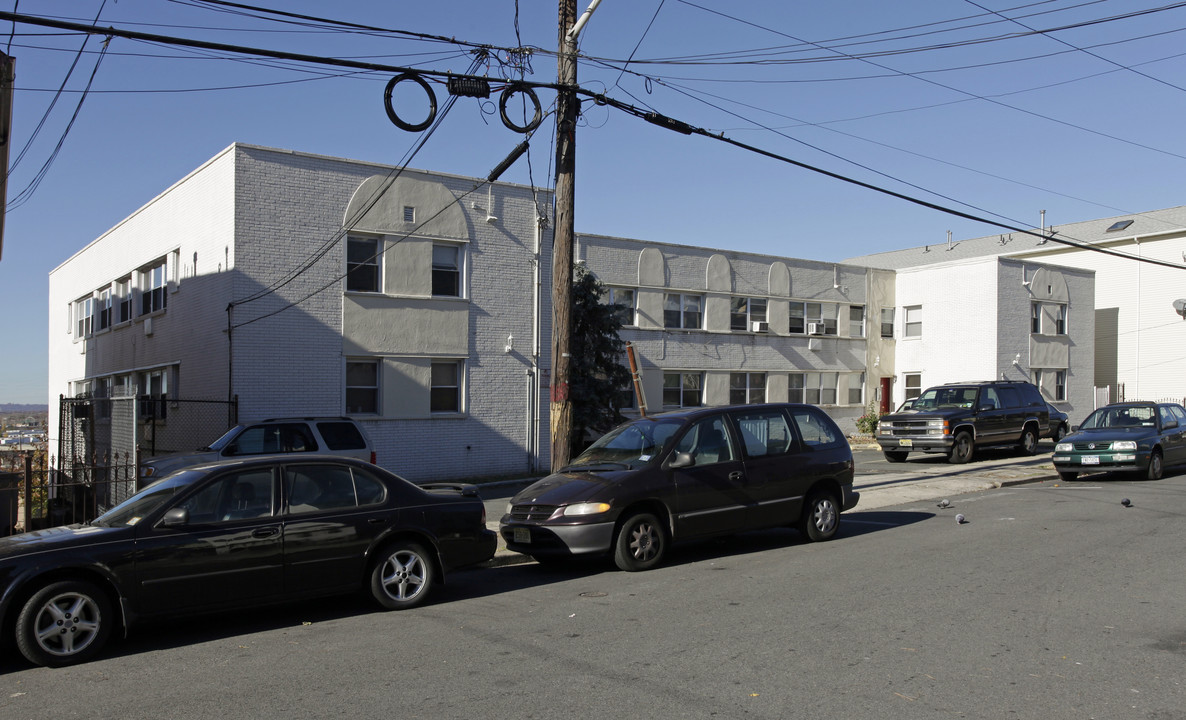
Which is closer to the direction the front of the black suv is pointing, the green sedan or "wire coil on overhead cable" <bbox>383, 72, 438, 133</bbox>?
the wire coil on overhead cable

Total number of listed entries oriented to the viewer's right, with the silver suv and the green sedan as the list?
0

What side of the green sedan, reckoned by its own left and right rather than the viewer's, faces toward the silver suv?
front

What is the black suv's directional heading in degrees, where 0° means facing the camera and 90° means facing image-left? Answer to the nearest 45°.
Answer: approximately 45°

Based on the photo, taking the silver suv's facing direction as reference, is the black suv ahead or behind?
behind

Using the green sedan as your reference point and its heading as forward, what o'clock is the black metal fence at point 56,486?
The black metal fence is roughly at 12 o'clock from the green sedan.

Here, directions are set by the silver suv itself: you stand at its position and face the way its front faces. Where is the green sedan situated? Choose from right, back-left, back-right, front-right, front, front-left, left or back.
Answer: back

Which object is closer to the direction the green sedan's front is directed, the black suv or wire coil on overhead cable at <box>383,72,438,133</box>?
the wire coil on overhead cable

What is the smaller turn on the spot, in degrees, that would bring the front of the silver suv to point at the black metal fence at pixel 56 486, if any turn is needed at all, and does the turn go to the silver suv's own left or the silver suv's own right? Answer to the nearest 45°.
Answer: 0° — it already faces it

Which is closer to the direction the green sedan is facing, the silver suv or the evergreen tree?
the silver suv

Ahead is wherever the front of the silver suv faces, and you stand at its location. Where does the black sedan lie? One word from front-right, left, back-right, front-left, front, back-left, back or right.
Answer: left

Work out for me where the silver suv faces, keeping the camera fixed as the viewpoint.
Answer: facing to the left of the viewer

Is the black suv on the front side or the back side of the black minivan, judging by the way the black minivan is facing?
on the back side
